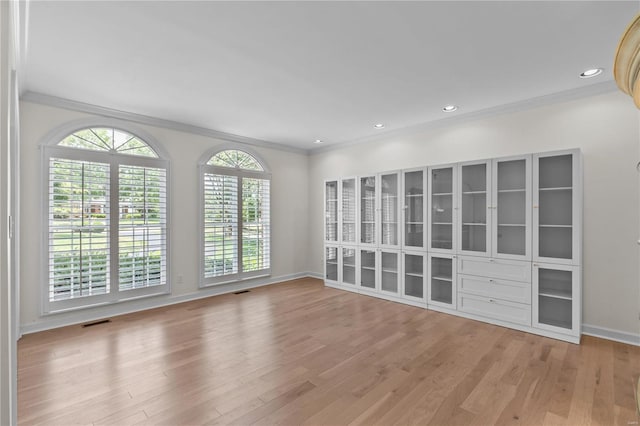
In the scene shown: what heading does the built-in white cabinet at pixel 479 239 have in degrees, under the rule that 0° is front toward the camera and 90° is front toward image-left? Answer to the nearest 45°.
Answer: approximately 45°

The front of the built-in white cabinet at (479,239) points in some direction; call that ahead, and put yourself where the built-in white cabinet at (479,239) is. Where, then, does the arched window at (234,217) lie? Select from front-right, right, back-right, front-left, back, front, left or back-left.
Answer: front-right

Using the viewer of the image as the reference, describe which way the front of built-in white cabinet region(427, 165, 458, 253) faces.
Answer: facing the viewer and to the left of the viewer

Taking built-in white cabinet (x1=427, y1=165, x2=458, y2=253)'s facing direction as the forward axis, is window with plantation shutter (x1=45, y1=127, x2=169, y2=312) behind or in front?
in front

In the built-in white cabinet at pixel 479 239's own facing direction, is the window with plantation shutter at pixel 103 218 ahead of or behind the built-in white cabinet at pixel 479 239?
ahead

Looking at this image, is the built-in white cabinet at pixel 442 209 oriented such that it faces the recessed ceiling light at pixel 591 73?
no

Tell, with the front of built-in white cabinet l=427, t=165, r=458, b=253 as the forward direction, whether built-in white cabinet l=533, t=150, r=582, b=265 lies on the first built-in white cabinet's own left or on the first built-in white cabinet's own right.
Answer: on the first built-in white cabinet's own left
